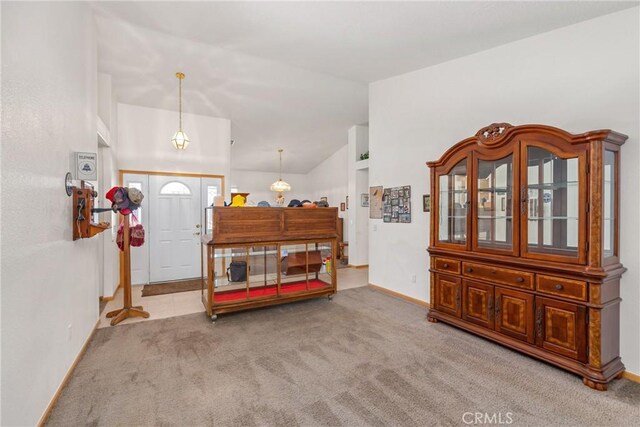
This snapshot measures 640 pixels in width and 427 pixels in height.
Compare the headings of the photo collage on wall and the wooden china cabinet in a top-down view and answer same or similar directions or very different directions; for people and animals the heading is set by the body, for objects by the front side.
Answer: same or similar directions

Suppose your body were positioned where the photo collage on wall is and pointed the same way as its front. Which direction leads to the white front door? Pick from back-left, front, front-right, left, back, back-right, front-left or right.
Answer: front-right

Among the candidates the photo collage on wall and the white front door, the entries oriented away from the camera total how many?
0

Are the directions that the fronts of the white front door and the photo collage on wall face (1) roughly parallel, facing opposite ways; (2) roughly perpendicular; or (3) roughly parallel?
roughly perpendicular

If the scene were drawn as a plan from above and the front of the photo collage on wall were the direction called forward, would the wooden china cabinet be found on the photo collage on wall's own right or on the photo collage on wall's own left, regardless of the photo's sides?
on the photo collage on wall's own left

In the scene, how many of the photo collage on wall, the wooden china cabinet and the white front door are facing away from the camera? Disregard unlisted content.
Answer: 0

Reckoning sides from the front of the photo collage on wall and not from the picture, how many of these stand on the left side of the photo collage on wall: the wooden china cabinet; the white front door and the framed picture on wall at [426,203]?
2

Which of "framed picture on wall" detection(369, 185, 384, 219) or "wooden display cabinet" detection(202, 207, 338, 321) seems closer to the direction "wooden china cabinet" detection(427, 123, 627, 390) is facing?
the wooden display cabinet

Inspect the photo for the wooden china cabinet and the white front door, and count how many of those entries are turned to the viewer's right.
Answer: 0

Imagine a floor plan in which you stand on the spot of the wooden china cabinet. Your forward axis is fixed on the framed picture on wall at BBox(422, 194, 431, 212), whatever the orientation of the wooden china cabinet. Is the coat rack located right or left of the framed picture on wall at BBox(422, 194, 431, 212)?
left

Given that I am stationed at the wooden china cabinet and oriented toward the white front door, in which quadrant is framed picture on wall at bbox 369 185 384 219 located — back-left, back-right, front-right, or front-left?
front-right

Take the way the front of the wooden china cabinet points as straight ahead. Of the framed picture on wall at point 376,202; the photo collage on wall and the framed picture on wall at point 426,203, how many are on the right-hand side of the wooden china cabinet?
3

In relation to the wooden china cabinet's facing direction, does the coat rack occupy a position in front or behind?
in front

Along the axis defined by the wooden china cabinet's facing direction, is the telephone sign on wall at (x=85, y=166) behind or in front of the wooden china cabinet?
in front

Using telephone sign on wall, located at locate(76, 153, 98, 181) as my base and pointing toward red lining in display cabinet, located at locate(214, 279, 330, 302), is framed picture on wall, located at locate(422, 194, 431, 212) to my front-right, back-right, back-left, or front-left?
front-right

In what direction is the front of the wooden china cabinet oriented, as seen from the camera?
facing the viewer and to the left of the viewer

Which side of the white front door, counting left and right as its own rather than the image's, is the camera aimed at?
front
